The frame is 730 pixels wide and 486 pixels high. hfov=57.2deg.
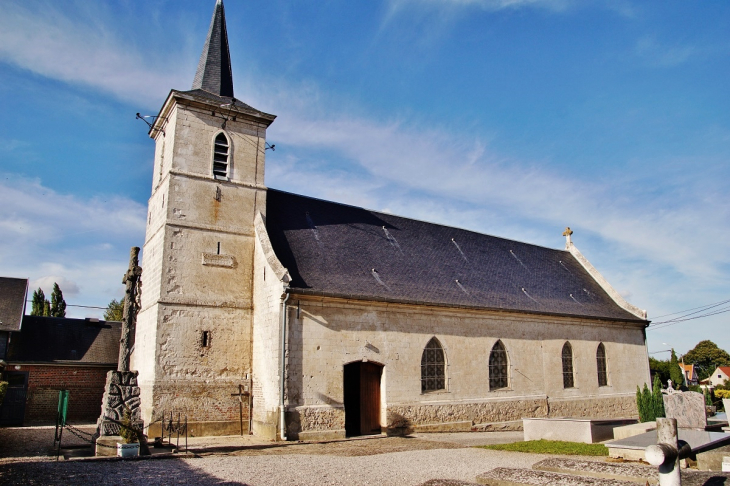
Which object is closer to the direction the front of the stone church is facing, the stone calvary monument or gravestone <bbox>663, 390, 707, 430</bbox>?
the stone calvary monument

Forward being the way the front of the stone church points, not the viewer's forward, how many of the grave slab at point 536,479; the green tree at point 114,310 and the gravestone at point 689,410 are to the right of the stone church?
1

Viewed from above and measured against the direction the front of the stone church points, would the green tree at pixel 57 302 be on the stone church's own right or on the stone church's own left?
on the stone church's own right

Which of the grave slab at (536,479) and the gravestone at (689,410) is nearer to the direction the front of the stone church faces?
the grave slab

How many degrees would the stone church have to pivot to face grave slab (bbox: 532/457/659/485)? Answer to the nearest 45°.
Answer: approximately 45° to its right

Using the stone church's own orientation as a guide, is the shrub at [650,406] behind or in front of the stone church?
behind

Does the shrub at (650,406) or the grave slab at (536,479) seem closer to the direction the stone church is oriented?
the grave slab

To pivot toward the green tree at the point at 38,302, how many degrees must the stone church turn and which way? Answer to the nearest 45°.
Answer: approximately 90° to its right
